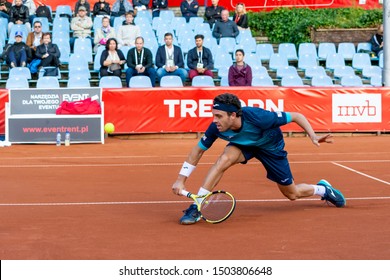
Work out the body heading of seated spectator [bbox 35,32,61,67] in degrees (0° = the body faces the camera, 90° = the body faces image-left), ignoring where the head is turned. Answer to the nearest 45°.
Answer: approximately 0°

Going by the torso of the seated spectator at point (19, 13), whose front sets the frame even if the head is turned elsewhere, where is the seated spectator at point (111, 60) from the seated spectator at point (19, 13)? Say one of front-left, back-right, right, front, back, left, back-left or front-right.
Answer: front-left

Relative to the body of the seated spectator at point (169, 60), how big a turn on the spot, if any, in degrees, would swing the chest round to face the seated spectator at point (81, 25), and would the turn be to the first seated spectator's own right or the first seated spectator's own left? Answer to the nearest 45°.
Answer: approximately 135° to the first seated spectator's own right

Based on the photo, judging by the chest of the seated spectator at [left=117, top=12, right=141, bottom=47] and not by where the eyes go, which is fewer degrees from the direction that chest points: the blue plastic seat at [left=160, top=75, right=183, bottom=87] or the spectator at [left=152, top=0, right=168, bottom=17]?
the blue plastic seat

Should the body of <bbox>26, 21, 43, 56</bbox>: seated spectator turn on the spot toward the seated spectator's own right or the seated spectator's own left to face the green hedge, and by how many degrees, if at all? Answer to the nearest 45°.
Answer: approximately 90° to the seated spectator's own left

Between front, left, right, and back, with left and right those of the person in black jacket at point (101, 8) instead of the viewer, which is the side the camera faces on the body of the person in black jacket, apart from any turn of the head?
front

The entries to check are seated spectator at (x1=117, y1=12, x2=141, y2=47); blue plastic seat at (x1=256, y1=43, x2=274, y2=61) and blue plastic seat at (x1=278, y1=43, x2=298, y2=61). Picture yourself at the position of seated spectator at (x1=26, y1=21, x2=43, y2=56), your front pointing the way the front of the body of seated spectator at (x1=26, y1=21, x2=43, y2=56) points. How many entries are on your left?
3

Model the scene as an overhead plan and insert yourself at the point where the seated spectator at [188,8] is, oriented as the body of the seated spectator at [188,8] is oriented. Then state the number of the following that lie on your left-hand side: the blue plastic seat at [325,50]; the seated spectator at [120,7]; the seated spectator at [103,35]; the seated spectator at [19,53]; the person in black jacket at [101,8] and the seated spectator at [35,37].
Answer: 1

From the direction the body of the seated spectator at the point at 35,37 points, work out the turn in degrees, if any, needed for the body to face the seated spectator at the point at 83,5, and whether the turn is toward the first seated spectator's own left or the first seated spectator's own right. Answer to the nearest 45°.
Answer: approximately 135° to the first seated spectator's own left

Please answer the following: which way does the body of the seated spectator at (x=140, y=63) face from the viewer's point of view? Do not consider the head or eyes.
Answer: toward the camera

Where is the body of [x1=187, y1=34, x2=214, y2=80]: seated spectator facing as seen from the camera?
toward the camera

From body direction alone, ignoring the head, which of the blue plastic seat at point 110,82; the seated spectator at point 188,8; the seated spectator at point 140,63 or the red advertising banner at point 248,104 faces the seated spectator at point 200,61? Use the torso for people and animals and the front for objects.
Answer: the seated spectator at point 188,8

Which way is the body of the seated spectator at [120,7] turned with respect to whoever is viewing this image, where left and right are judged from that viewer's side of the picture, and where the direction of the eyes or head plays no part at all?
facing the viewer

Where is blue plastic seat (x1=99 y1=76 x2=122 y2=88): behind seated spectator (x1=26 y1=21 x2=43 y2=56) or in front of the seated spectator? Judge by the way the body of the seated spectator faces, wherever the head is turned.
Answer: in front

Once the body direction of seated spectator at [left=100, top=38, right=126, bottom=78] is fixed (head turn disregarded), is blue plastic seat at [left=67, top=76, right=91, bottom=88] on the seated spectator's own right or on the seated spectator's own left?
on the seated spectator's own right

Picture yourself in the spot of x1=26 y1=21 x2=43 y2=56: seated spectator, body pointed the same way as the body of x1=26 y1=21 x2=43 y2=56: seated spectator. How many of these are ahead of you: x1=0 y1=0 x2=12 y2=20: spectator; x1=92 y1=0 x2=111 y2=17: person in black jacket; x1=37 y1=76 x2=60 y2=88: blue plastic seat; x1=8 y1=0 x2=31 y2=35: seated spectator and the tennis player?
2
